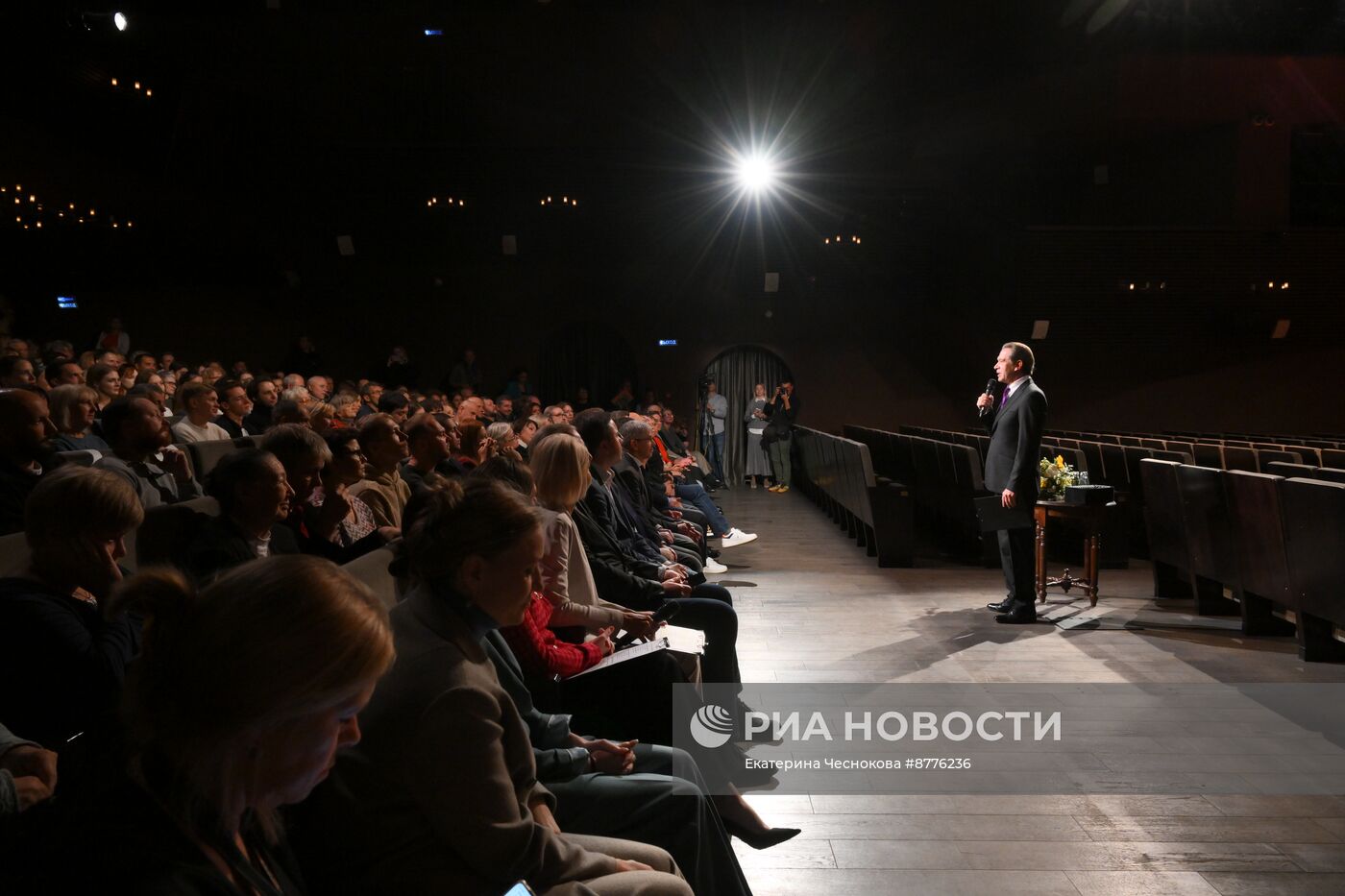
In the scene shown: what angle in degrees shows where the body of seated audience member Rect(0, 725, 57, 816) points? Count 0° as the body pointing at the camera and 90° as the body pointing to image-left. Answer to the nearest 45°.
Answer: approximately 270°

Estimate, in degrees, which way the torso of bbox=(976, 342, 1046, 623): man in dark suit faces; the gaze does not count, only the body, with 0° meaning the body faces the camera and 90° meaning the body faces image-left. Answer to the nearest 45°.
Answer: approximately 90°

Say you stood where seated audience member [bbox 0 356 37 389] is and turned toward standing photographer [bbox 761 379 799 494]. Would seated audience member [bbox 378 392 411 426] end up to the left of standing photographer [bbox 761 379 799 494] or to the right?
right

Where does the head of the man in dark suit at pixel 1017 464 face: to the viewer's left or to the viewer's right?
to the viewer's left

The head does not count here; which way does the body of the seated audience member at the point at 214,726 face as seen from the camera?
to the viewer's right

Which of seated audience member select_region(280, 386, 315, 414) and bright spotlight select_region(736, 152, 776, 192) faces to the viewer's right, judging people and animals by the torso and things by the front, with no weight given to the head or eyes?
the seated audience member

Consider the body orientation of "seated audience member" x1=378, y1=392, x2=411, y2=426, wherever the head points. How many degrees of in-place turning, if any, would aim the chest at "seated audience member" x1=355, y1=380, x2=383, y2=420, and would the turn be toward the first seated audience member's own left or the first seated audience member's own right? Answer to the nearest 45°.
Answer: approximately 135° to the first seated audience member's own left

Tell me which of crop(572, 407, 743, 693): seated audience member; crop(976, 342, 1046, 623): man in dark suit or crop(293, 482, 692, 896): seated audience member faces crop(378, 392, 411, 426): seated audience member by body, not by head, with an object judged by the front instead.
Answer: the man in dark suit

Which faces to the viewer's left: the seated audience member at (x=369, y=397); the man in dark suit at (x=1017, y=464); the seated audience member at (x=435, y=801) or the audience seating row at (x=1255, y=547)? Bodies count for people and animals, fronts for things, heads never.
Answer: the man in dark suit

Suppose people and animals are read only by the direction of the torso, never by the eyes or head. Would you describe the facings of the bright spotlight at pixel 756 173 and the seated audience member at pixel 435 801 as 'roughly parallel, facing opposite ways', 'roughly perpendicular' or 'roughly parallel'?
roughly perpendicular

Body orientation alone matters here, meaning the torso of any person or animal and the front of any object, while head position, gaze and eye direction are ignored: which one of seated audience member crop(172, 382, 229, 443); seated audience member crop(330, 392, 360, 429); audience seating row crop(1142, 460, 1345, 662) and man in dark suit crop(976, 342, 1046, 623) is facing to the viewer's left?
the man in dark suit

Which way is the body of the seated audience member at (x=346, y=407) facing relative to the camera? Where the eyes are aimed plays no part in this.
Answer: to the viewer's right

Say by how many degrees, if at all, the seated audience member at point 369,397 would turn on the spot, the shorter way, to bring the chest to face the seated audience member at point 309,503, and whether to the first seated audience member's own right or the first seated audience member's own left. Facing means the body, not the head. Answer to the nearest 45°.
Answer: approximately 90° to the first seated audience member's own right

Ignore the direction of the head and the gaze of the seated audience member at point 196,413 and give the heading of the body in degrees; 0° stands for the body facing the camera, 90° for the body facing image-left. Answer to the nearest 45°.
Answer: approximately 315°
